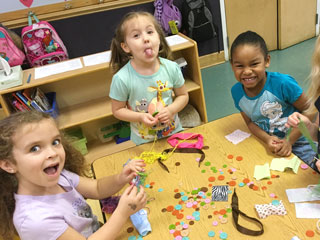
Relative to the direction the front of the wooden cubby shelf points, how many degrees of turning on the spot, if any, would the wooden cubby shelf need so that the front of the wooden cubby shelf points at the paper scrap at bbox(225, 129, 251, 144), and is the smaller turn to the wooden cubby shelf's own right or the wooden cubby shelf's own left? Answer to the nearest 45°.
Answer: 0° — it already faces it

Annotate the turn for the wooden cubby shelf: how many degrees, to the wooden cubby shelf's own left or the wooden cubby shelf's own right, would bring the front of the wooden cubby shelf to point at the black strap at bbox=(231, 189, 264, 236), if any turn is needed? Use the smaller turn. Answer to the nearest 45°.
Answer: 0° — it already faces it

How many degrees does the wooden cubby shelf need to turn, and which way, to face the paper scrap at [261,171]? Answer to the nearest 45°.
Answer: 0° — it already faces it

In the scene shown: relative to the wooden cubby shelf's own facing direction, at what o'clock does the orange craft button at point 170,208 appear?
The orange craft button is roughly at 12 o'clock from the wooden cubby shelf.

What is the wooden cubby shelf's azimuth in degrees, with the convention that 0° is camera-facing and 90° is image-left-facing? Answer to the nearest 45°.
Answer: approximately 0°

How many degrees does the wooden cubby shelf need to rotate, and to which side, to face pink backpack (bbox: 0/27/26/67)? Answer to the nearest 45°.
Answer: approximately 135° to its right

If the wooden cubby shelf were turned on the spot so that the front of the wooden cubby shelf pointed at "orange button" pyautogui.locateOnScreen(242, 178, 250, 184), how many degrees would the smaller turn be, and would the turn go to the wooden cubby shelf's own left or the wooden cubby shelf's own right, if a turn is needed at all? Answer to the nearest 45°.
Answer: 0° — it already faces it
